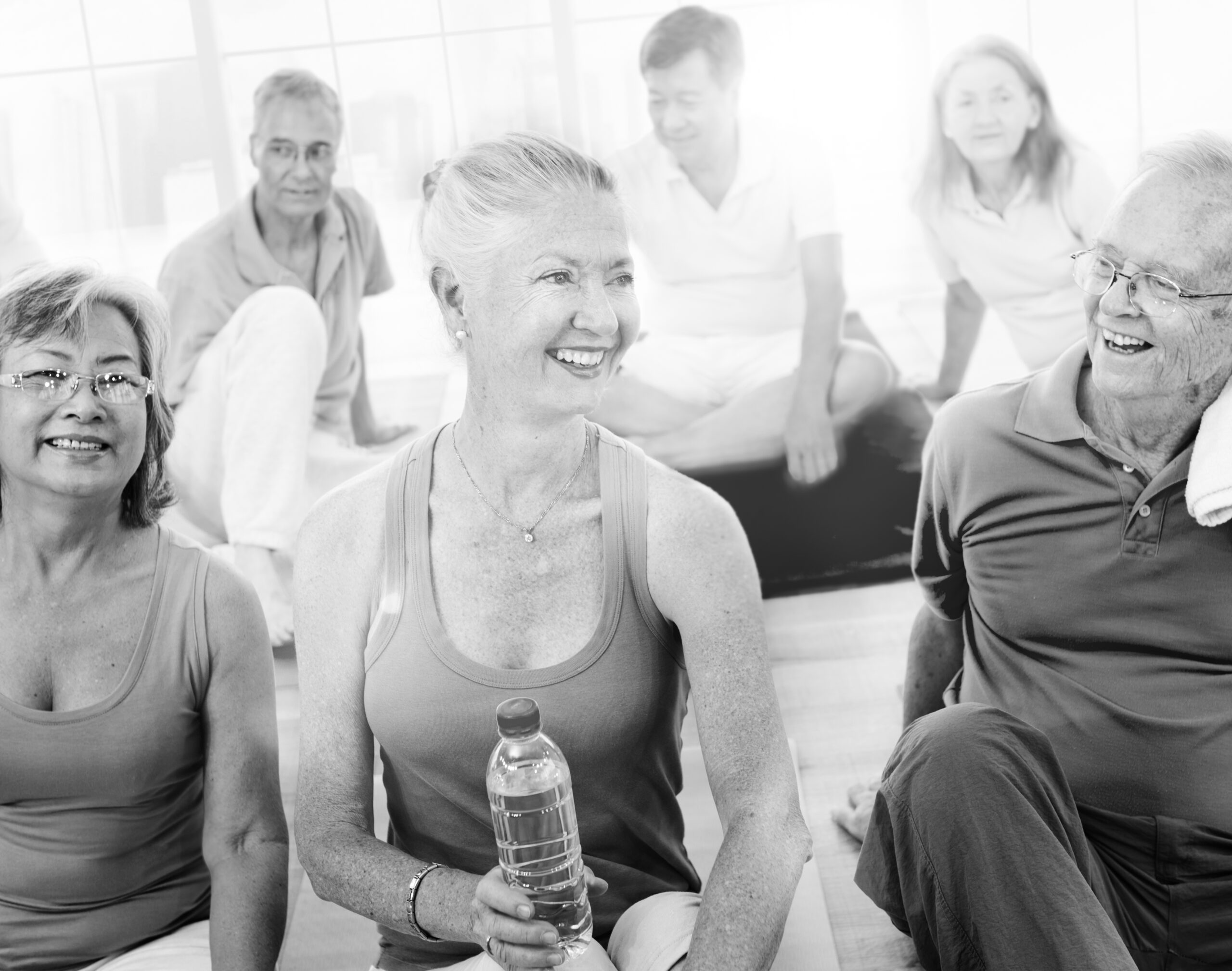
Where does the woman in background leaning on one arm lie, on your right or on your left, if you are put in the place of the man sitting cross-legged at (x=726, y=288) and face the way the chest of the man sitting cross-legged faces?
on your left

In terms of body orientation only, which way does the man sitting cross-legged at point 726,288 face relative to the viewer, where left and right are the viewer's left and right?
facing the viewer

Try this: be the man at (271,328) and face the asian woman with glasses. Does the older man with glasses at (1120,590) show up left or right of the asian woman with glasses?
left

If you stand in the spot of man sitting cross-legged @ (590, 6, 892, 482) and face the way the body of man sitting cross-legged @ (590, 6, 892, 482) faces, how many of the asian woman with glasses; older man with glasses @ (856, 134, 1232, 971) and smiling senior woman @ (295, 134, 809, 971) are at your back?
0

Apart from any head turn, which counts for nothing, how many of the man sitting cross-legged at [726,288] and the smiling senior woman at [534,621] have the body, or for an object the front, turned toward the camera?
2

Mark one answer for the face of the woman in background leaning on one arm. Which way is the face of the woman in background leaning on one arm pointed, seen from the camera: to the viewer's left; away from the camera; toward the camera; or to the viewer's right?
toward the camera

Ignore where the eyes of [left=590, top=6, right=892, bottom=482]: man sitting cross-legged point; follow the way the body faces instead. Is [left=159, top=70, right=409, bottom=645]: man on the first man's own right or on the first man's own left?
on the first man's own right

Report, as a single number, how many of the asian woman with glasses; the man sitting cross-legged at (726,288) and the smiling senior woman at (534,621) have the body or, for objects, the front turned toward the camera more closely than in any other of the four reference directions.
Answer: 3

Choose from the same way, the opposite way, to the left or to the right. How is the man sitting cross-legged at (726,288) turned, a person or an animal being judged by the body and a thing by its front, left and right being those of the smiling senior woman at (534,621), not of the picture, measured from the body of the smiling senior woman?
the same way

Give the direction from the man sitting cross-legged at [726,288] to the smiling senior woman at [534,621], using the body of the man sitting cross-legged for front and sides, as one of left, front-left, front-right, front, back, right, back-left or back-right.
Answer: front

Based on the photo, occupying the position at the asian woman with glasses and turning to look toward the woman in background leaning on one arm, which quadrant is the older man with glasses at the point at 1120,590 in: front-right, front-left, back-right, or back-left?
front-right

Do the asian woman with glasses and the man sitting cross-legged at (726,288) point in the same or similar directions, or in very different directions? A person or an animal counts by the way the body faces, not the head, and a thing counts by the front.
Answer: same or similar directions

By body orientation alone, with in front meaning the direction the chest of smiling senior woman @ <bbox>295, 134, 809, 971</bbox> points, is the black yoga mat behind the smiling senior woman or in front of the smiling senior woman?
behind

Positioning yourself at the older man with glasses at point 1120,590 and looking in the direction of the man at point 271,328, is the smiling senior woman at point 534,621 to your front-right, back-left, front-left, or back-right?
front-left

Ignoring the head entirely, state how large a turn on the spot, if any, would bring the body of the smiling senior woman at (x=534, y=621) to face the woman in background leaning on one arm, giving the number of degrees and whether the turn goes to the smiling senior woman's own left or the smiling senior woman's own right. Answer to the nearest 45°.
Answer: approximately 135° to the smiling senior woman's own left
